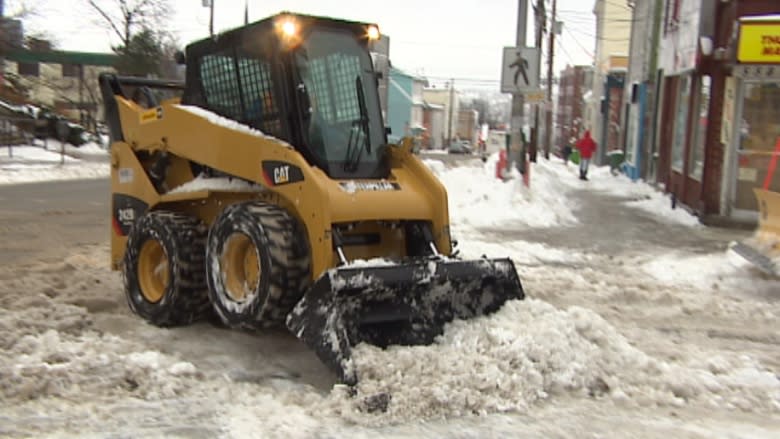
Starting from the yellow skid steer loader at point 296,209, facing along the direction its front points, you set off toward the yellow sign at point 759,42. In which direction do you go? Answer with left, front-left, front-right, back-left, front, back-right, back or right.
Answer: left

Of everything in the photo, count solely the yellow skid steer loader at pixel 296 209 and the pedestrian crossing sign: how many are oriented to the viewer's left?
0

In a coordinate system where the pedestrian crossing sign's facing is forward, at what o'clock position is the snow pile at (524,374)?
The snow pile is roughly at 12 o'clock from the pedestrian crossing sign.

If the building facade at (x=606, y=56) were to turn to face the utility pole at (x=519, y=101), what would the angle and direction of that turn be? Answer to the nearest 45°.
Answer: approximately 45° to its left

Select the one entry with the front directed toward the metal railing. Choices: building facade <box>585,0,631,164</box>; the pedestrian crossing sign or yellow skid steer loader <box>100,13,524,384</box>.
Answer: the building facade

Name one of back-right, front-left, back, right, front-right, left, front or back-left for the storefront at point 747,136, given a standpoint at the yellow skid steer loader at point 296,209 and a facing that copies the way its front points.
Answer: left

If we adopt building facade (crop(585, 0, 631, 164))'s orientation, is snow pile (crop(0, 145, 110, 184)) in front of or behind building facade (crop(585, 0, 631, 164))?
in front

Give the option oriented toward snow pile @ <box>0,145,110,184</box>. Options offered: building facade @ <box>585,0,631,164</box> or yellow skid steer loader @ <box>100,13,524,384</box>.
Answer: the building facade

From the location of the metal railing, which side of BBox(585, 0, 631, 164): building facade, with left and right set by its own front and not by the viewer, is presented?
front

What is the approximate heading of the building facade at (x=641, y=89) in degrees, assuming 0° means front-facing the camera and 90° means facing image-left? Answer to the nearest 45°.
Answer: approximately 45°

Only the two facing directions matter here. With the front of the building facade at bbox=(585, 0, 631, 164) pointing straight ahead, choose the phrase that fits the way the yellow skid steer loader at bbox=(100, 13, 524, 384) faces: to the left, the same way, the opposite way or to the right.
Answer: to the left

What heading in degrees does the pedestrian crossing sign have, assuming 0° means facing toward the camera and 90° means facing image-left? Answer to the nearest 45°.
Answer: approximately 0°

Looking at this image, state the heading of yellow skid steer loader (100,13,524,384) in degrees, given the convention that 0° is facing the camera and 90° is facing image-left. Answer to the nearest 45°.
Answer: approximately 315°

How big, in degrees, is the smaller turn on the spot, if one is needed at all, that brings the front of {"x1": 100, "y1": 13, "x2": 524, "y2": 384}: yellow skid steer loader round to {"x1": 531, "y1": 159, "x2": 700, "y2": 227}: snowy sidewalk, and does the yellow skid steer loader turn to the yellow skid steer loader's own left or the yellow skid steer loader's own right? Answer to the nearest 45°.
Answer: approximately 90° to the yellow skid steer loader's own left
